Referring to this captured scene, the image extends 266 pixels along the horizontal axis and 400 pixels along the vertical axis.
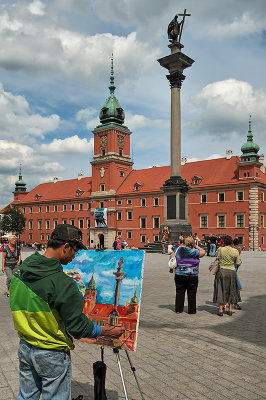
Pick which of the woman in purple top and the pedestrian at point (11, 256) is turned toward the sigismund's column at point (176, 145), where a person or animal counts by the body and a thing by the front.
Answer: the woman in purple top

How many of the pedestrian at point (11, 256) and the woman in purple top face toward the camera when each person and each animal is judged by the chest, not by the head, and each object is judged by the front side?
1

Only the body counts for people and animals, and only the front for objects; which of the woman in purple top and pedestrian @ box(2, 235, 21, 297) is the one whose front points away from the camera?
the woman in purple top

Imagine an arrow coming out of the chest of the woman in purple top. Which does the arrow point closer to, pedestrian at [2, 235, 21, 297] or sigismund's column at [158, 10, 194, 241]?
the sigismund's column

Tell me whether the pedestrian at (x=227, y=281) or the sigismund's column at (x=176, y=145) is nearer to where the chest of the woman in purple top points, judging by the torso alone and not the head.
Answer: the sigismund's column

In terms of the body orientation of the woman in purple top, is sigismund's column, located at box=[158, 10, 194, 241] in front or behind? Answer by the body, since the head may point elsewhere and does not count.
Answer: in front

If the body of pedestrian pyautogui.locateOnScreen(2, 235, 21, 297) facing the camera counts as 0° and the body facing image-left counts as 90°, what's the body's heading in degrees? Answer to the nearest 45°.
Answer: approximately 0°
